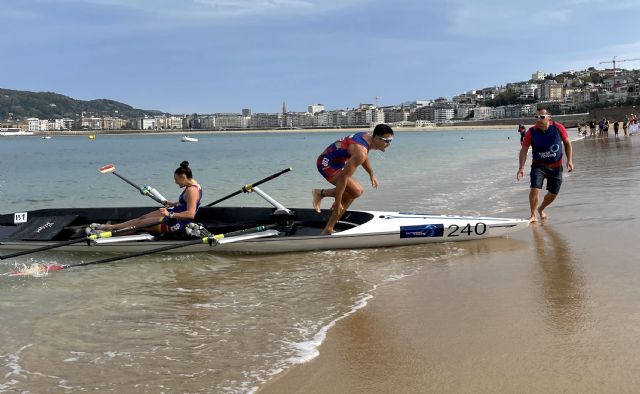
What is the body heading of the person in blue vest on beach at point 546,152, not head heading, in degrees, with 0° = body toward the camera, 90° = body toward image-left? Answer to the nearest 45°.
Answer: approximately 0°

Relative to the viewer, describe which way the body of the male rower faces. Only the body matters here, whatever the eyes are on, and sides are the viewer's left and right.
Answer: facing to the right of the viewer

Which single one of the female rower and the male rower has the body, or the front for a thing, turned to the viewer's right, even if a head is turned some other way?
the male rower

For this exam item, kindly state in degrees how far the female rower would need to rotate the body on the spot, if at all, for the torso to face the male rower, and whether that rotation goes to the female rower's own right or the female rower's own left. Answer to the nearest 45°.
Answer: approximately 180°

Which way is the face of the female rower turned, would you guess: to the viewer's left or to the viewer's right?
to the viewer's left

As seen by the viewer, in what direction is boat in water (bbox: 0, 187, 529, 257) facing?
to the viewer's right

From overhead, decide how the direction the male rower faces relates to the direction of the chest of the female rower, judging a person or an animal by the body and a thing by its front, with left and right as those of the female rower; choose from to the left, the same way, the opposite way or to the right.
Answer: the opposite way

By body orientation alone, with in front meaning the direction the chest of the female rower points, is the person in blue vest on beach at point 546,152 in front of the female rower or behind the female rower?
behind

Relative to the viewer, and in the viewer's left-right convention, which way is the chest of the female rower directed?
facing to the left of the viewer
